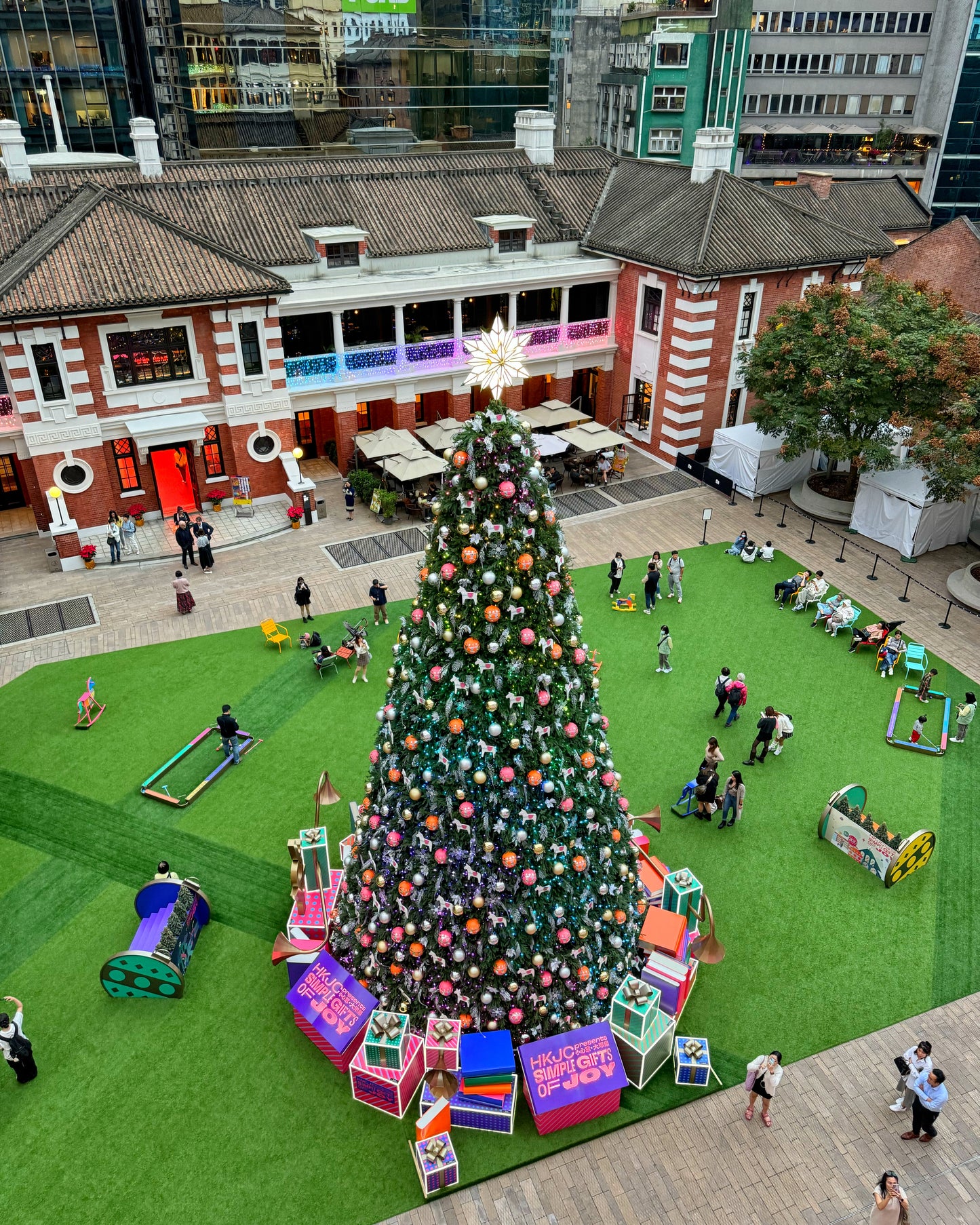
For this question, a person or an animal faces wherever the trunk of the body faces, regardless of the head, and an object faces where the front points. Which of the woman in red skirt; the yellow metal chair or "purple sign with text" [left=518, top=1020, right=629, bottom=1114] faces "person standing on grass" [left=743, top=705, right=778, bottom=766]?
the yellow metal chair

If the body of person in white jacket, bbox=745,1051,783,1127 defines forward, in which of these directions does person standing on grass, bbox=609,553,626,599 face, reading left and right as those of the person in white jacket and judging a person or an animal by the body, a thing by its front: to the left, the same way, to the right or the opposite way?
the same way

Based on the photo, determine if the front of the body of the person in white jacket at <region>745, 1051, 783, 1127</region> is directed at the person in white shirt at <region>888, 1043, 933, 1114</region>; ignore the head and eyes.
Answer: no

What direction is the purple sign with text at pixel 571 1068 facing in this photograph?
toward the camera

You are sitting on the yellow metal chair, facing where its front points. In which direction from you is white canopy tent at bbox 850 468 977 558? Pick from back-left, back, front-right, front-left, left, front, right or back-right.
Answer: front-left

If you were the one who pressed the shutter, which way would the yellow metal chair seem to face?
facing the viewer and to the right of the viewer

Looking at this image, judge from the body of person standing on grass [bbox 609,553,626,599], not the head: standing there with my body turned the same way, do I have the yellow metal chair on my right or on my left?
on my right

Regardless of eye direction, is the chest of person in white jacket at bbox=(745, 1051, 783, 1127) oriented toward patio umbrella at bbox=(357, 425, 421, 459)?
no

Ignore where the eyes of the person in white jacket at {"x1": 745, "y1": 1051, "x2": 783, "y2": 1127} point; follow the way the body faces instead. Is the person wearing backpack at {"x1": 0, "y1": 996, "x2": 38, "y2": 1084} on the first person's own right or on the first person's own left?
on the first person's own right

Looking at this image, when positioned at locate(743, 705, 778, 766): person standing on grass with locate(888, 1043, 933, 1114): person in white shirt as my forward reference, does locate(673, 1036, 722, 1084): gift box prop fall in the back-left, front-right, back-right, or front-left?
front-right

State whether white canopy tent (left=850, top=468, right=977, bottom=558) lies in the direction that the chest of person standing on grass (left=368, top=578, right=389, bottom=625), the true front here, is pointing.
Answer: no

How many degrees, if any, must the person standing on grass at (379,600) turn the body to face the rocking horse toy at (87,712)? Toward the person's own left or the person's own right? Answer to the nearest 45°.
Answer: approximately 45° to the person's own right

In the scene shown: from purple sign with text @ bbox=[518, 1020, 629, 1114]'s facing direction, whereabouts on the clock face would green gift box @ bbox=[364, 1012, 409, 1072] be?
The green gift box is roughly at 3 o'clock from the purple sign with text.

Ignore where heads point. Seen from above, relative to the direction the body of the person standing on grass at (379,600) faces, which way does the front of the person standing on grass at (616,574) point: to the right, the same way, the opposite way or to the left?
the same way

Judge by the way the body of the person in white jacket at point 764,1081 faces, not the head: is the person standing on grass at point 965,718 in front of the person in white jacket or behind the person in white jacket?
behind

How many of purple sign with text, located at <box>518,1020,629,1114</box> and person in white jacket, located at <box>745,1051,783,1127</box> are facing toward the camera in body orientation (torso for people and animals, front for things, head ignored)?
2

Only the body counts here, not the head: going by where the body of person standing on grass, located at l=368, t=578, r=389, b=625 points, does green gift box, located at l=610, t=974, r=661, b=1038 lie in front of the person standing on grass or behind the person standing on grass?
in front

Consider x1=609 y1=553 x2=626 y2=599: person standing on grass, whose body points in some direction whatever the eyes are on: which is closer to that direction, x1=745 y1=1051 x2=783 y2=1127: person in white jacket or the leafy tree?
the person in white jacket

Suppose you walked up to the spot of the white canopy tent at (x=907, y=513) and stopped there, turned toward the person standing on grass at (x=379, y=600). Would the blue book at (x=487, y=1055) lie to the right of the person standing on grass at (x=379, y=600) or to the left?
left

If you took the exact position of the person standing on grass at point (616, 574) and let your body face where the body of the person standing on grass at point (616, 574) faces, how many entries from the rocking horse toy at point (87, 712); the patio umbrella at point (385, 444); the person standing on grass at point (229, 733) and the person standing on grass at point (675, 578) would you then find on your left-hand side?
1
